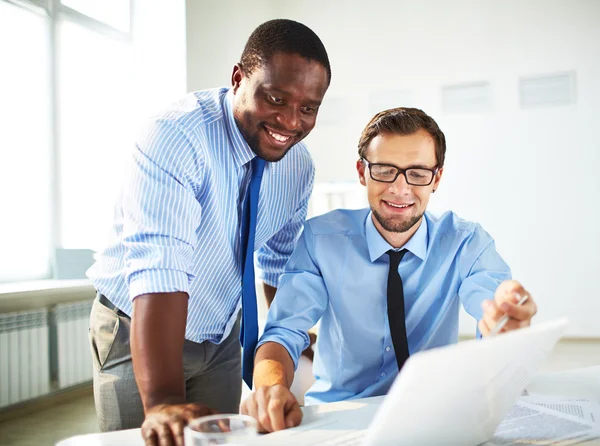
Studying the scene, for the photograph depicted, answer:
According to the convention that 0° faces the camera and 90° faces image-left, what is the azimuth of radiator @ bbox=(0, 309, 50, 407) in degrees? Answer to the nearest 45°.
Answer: approximately 315°

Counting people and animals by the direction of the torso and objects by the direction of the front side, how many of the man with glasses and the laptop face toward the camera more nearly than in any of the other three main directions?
1

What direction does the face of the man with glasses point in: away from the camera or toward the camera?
toward the camera

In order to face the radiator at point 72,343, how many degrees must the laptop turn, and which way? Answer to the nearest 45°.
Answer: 0° — it already faces it

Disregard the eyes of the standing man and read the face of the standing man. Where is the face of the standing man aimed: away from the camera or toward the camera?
toward the camera

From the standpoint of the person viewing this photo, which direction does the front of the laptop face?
facing away from the viewer and to the left of the viewer

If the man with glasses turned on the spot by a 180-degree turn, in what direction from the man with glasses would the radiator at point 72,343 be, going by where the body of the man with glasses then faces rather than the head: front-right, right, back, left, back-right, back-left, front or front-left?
front-left

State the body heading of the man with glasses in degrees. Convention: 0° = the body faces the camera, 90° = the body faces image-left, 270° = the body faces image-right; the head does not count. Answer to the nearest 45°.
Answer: approximately 0°

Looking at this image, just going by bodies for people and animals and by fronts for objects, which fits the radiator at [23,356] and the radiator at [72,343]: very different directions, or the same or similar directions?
same or similar directions

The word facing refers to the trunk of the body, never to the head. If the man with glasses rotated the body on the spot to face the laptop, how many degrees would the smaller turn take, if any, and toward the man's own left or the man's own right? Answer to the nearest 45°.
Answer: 0° — they already face it

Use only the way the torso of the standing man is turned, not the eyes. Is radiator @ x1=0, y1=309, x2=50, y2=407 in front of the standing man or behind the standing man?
behind

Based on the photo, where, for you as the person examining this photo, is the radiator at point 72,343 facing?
facing the viewer and to the right of the viewer

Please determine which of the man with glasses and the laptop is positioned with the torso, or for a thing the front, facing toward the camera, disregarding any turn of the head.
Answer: the man with glasses

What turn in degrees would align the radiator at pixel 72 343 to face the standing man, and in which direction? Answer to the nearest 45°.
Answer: approximately 45° to its right
